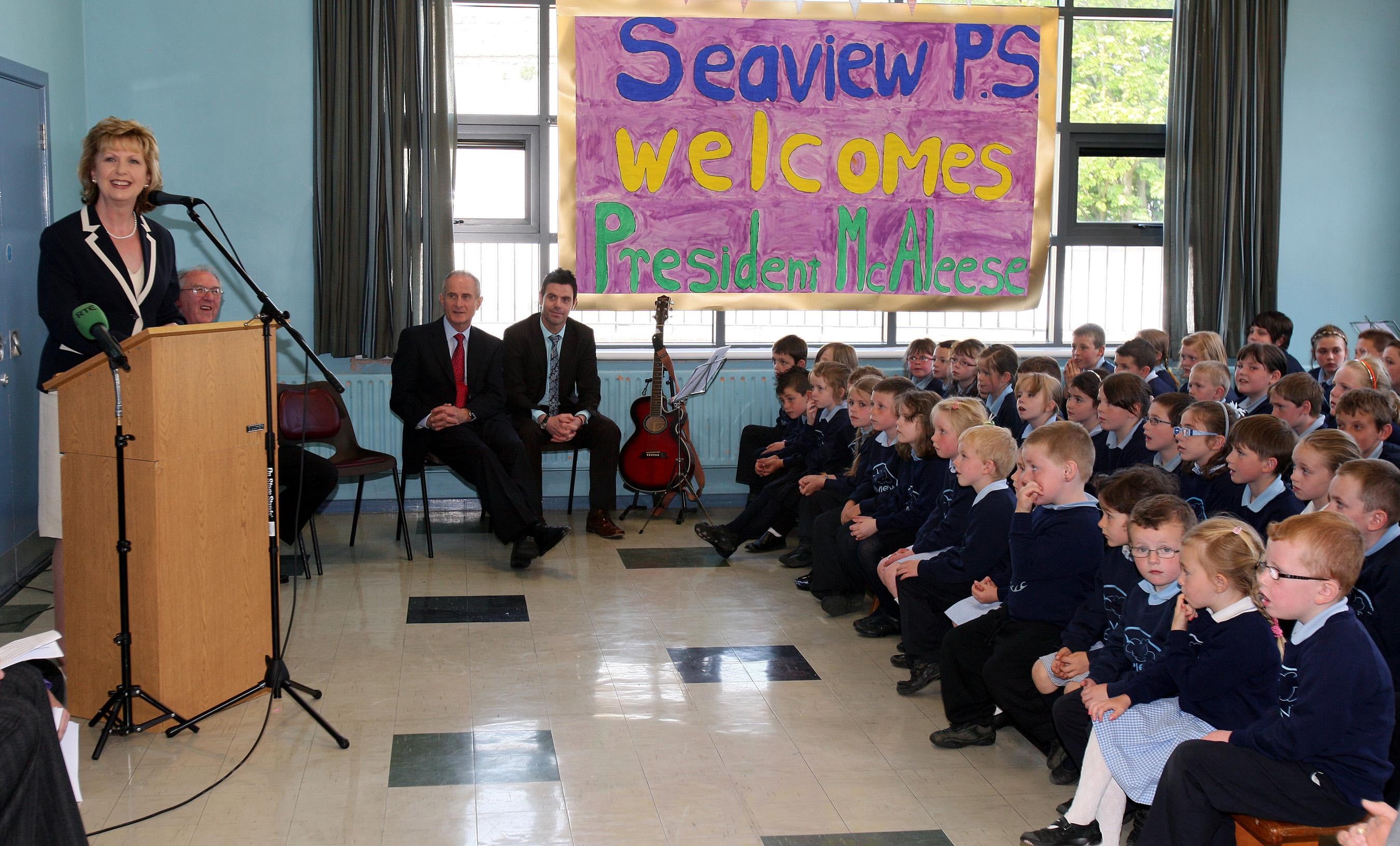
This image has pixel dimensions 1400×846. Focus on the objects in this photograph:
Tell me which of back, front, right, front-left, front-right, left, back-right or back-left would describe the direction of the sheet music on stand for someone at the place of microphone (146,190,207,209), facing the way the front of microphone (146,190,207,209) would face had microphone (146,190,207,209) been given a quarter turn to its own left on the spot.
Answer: back-left

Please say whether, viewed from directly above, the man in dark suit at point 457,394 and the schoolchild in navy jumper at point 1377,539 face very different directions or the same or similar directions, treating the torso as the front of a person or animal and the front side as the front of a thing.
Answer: very different directions

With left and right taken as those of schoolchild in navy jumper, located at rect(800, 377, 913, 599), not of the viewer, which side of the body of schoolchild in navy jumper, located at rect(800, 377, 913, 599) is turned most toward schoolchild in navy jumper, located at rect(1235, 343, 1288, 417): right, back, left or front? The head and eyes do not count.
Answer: back

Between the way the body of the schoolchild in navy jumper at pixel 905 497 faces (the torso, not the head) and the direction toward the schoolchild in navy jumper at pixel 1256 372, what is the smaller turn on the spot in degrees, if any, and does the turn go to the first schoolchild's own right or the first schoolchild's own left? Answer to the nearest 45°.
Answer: approximately 180°

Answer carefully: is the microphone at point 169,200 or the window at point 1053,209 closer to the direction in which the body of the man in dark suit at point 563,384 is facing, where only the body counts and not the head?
the microphone

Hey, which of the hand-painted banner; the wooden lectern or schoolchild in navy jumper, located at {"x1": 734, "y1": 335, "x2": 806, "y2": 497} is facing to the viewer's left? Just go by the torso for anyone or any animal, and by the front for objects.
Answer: the schoolchild in navy jumper

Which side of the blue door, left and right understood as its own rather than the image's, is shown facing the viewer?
right

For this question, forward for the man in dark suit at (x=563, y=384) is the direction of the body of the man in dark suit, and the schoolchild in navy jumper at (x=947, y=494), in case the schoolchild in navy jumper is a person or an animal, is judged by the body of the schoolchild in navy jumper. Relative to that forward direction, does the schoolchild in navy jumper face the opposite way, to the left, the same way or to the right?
to the right

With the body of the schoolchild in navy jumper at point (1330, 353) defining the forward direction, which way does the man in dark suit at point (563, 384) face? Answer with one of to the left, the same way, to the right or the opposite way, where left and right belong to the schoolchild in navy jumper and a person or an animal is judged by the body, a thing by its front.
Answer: to the left

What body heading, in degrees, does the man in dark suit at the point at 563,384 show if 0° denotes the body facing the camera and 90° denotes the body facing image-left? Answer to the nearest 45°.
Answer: approximately 0°

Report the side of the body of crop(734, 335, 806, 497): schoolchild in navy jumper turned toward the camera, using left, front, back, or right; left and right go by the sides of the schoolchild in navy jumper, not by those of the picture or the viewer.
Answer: left
